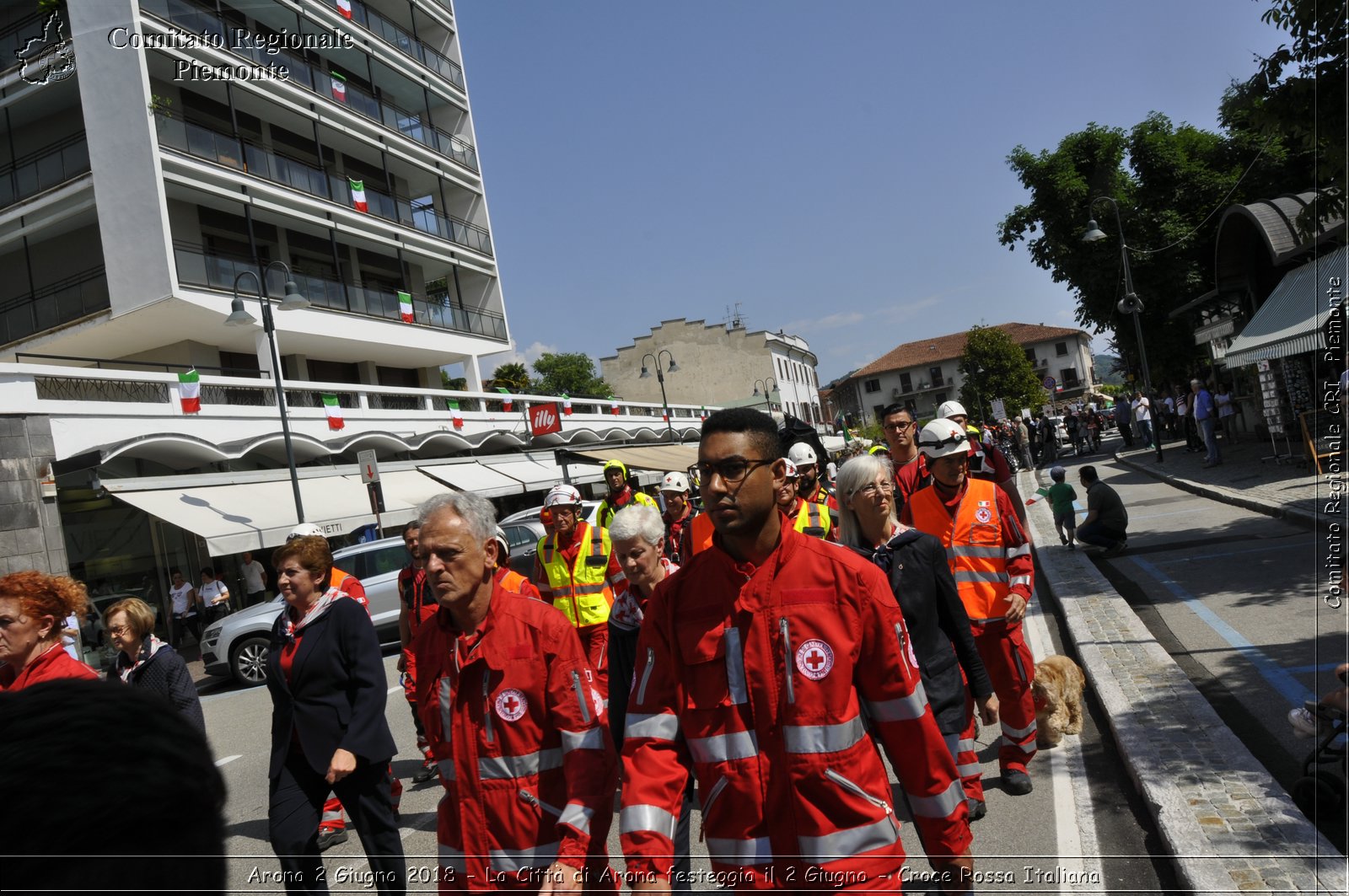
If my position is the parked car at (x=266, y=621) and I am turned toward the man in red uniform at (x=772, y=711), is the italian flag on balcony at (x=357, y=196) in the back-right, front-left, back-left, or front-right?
back-left

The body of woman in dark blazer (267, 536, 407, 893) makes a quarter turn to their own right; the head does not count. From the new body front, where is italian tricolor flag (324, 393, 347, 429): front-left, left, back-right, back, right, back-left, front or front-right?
front-right

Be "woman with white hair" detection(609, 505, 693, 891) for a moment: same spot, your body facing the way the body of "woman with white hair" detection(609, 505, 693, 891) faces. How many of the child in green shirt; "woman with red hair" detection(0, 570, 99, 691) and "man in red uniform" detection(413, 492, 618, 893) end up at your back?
1

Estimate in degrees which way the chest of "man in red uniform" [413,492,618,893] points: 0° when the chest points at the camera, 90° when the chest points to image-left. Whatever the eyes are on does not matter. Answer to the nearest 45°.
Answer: approximately 45°

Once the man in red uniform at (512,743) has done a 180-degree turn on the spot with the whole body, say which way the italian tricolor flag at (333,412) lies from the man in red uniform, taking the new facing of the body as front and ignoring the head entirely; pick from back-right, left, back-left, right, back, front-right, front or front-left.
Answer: front-left

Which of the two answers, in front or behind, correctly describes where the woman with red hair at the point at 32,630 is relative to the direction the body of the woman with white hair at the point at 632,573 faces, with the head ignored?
in front

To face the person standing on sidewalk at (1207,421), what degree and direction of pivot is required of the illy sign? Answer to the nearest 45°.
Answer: approximately 45° to its left
